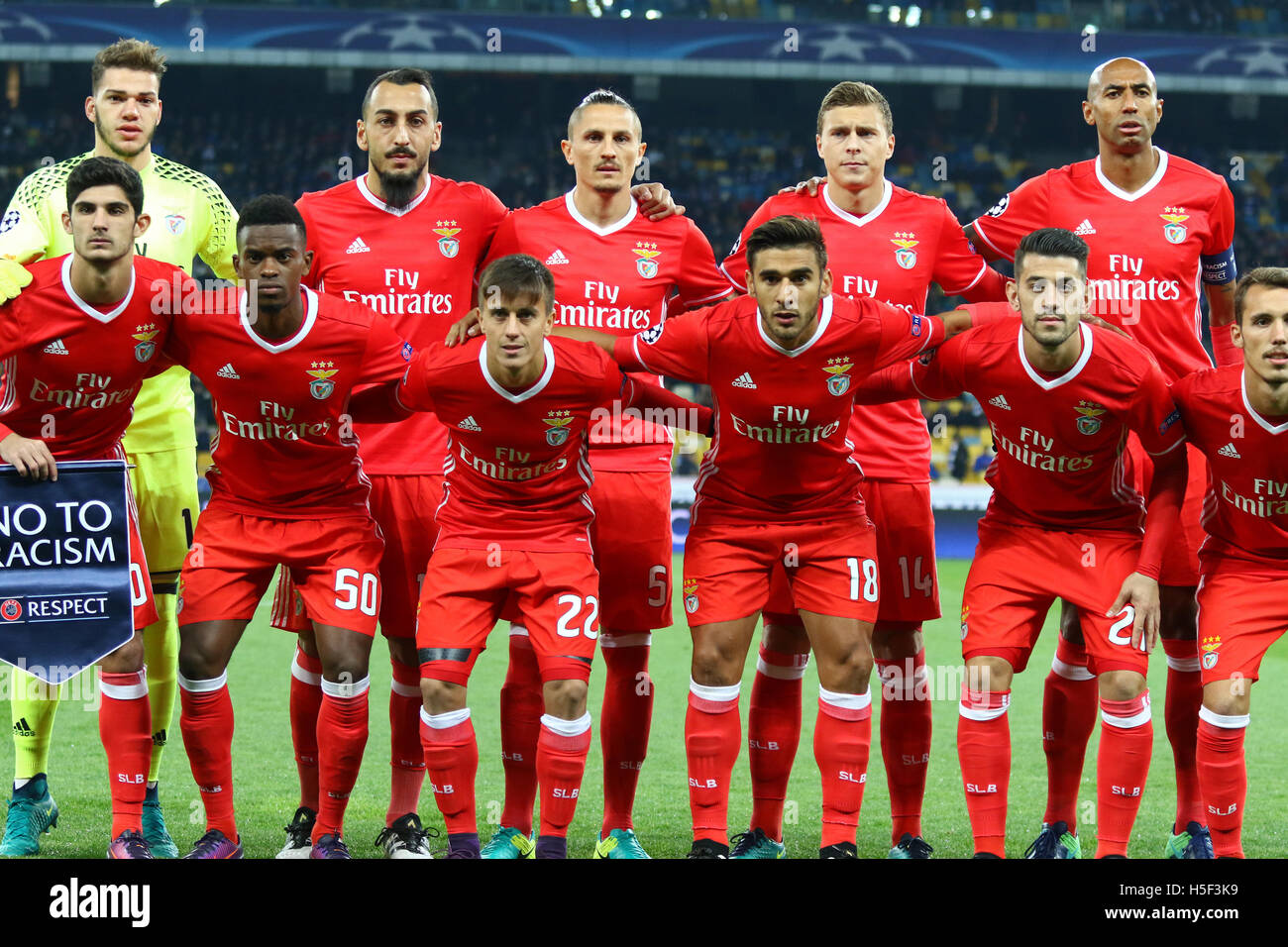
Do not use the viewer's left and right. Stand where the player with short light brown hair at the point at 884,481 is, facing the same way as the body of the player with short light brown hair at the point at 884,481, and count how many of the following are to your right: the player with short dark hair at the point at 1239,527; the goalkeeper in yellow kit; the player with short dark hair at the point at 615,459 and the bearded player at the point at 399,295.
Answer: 3

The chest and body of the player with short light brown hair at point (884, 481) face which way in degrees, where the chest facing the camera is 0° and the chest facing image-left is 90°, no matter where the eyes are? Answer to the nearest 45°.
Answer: approximately 0°

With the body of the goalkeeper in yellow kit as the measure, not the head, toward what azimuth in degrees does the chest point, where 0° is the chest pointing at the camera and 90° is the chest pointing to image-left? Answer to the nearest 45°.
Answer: approximately 0°

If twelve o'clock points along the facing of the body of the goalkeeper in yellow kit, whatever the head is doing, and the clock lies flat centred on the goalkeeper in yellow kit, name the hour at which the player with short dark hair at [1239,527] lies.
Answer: The player with short dark hair is roughly at 10 o'clock from the goalkeeper in yellow kit.

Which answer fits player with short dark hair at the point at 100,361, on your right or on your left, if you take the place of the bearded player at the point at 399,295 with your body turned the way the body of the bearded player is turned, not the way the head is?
on your right
